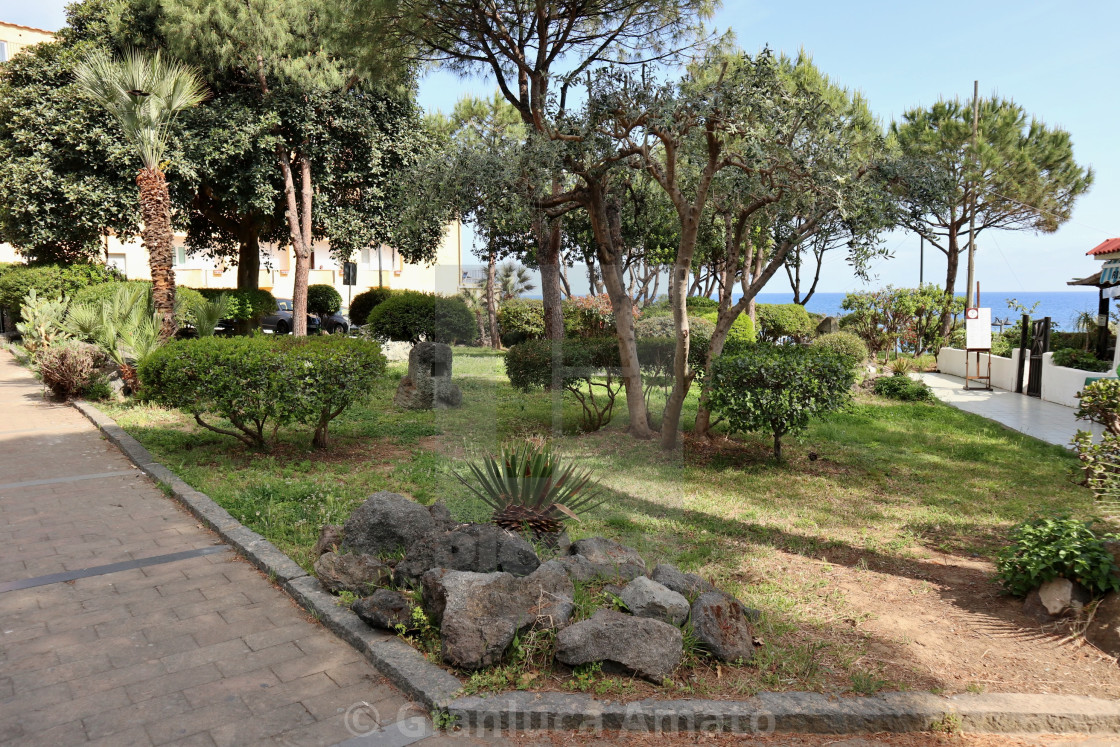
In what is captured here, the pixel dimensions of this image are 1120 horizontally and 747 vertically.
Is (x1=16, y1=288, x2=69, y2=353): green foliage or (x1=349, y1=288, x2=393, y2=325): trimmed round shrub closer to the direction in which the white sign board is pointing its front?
the green foliage

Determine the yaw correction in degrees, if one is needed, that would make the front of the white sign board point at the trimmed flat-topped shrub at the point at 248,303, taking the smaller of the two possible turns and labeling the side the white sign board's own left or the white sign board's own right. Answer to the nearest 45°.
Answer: approximately 90° to the white sign board's own right

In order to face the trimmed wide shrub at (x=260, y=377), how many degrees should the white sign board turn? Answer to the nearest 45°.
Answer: approximately 45° to its right

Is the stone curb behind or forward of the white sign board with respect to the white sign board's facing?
forward

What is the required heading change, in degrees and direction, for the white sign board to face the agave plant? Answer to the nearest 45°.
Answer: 0° — it already faces it

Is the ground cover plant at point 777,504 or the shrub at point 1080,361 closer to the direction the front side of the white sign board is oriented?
the ground cover plant

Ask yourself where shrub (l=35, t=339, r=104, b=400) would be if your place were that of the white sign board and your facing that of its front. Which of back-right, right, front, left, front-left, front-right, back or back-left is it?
front-right

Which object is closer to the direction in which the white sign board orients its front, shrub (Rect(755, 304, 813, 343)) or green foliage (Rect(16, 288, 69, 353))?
the green foliage

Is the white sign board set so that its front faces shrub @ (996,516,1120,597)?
yes

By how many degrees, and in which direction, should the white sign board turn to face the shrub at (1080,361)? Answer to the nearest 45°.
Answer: approximately 45° to its left

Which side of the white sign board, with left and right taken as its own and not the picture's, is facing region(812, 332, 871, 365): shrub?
right

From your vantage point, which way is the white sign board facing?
toward the camera

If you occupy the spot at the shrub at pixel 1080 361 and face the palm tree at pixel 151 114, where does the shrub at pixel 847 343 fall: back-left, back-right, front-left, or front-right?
front-right

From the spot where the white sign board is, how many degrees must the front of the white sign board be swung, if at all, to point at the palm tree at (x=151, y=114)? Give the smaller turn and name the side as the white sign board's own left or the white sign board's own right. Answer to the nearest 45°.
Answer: approximately 45° to the white sign board's own right

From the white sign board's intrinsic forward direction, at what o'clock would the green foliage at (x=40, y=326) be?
The green foliage is roughly at 2 o'clock from the white sign board.

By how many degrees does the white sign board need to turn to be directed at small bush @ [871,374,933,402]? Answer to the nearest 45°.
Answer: approximately 45° to its right

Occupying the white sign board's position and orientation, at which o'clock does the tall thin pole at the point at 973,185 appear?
The tall thin pole is roughly at 6 o'clock from the white sign board.

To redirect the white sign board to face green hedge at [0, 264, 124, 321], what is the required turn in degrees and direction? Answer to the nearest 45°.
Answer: approximately 90° to its right

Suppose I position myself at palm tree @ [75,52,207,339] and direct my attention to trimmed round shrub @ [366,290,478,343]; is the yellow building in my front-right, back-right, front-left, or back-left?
front-left

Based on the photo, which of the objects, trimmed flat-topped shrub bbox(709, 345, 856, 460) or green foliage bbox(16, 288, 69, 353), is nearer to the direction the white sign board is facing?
the trimmed flat-topped shrub

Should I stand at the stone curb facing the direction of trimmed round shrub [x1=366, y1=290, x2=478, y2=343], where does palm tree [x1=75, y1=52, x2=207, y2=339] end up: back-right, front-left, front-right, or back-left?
front-left
